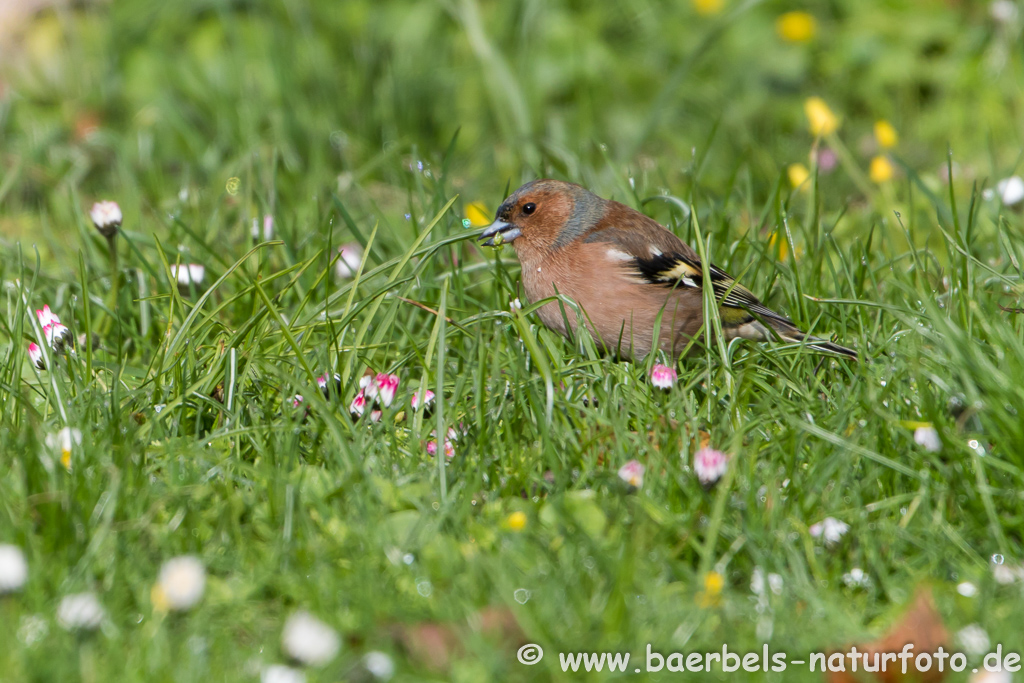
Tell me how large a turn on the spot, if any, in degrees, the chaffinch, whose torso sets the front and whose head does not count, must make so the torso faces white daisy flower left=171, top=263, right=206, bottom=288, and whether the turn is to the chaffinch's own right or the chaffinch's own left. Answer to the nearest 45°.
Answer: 0° — it already faces it

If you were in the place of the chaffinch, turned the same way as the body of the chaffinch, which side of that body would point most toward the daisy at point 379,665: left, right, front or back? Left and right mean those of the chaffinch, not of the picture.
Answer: left

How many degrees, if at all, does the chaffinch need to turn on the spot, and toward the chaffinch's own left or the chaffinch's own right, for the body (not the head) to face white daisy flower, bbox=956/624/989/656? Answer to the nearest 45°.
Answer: approximately 90° to the chaffinch's own left

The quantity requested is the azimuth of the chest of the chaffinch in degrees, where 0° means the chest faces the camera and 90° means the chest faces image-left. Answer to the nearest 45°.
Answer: approximately 90°

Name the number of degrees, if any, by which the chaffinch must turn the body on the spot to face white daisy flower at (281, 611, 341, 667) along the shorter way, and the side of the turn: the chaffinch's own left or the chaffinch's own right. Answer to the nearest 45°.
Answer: approximately 90° to the chaffinch's own left

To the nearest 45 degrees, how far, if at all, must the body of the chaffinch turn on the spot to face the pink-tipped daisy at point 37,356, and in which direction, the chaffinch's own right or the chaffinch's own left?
approximately 45° to the chaffinch's own left

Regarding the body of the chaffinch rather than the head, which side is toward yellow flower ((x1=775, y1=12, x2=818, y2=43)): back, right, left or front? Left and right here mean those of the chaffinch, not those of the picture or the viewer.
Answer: right

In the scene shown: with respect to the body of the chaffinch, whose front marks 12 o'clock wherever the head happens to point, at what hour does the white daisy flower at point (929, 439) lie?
The white daisy flower is roughly at 8 o'clock from the chaffinch.

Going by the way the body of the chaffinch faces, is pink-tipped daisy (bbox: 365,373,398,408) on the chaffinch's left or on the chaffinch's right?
on the chaffinch's left

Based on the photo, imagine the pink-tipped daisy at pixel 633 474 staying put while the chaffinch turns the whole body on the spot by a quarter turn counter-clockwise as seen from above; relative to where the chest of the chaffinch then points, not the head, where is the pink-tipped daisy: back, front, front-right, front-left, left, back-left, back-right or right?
front

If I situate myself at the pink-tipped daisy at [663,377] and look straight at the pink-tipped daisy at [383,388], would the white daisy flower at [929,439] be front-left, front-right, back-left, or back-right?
back-left

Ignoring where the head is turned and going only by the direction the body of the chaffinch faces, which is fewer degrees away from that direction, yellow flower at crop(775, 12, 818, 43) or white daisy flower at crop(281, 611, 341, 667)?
the white daisy flower

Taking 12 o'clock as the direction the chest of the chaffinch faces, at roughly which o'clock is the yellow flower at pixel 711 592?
The yellow flower is roughly at 9 o'clock from the chaffinch.
